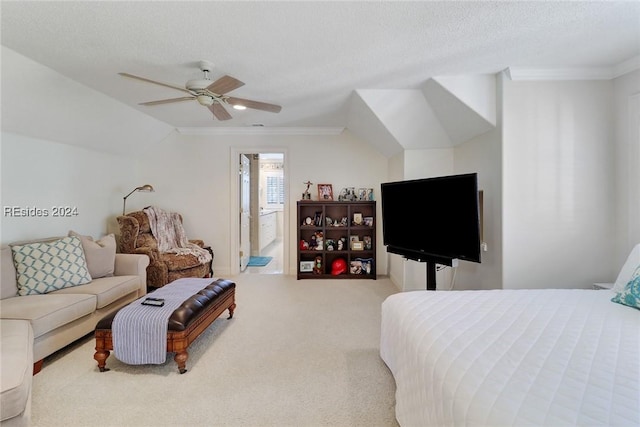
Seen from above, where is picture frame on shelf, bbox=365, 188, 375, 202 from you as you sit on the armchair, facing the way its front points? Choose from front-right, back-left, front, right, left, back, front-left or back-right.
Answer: front-left

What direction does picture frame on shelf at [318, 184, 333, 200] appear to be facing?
toward the camera

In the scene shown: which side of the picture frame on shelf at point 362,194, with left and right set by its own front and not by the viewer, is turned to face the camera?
front

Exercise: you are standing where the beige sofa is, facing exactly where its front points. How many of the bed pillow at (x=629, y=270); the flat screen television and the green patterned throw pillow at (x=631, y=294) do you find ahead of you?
3

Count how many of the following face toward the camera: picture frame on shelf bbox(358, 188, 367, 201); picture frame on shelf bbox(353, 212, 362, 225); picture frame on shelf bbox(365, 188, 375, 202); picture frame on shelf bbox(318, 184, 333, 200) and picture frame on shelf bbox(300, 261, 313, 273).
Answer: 5

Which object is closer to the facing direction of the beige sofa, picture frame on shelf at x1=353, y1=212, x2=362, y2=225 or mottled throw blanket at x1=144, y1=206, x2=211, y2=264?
the picture frame on shelf

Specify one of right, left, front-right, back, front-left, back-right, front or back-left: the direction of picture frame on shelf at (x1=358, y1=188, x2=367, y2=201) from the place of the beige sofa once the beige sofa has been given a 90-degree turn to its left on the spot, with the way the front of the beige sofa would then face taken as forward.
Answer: front-right

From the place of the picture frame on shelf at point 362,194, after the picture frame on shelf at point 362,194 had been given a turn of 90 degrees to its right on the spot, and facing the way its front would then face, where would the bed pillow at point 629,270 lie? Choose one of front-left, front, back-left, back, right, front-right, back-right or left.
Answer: back-left

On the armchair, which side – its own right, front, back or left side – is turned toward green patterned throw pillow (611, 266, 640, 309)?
front

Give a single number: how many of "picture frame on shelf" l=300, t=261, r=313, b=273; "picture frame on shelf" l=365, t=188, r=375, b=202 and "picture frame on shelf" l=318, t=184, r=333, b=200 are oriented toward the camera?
3

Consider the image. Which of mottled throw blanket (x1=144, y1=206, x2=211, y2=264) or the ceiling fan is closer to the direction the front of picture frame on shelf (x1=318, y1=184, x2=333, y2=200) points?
the ceiling fan

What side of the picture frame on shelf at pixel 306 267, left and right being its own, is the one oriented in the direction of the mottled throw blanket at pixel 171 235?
right

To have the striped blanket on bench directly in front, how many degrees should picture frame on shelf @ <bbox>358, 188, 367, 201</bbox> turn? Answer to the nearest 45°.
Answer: approximately 45° to its right

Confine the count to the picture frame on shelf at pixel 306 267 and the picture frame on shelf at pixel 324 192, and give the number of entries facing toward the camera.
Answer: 2

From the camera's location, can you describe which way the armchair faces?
facing the viewer and to the right of the viewer

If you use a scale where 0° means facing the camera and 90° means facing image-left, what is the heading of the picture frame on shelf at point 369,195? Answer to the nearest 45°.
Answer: approximately 0°

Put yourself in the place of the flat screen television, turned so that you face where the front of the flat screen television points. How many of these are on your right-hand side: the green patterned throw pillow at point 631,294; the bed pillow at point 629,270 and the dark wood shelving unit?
1

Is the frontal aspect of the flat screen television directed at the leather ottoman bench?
yes

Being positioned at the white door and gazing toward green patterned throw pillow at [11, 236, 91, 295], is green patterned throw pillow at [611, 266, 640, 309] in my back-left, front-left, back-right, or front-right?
front-left

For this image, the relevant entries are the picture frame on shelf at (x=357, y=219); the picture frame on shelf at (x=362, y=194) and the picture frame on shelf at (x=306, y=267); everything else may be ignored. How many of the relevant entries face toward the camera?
3
